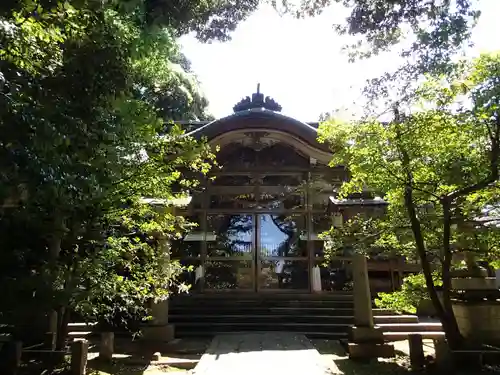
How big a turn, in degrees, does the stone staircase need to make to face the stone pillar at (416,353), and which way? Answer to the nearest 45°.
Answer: approximately 45° to its left

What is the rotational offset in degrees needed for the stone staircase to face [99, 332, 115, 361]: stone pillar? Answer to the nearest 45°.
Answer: approximately 45° to its right

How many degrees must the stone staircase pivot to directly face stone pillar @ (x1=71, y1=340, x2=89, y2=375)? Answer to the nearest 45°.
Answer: approximately 45° to its right

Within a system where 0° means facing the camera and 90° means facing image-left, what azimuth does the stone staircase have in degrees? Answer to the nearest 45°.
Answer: approximately 0°

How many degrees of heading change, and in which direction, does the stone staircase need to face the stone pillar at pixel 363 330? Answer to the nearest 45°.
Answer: approximately 45° to its left
